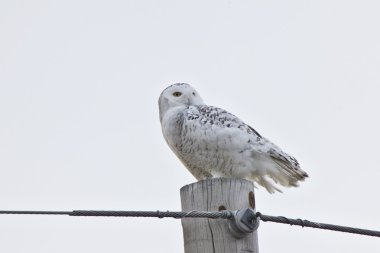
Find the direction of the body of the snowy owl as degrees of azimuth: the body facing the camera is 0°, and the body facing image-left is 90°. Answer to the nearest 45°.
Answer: approximately 90°

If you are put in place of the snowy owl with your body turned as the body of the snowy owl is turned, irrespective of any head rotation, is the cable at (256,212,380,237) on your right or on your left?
on your left
